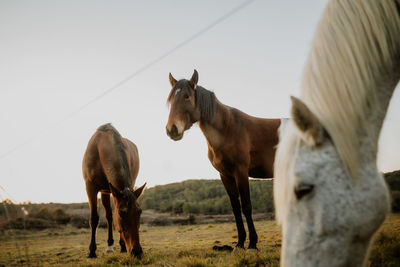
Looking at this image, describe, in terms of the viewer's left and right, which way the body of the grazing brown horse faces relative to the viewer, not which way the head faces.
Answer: facing the viewer

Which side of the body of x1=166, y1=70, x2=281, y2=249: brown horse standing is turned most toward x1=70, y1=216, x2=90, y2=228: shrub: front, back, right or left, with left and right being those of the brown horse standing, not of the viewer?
right

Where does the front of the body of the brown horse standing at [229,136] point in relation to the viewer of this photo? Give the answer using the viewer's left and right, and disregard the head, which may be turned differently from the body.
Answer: facing the viewer and to the left of the viewer

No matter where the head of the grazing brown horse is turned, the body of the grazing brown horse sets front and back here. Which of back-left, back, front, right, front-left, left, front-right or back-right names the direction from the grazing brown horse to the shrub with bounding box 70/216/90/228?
back

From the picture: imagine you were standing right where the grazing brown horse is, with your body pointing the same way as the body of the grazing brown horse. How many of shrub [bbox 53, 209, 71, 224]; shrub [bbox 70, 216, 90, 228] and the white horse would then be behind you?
2

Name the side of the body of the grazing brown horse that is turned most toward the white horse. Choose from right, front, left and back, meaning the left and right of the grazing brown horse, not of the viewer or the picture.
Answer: front

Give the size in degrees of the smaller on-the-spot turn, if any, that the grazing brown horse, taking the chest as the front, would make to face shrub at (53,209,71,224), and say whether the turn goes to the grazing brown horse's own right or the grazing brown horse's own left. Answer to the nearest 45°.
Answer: approximately 180°

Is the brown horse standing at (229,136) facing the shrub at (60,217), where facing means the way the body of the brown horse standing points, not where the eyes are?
no

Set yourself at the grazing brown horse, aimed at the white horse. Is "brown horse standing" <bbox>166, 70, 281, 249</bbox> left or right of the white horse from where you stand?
left
